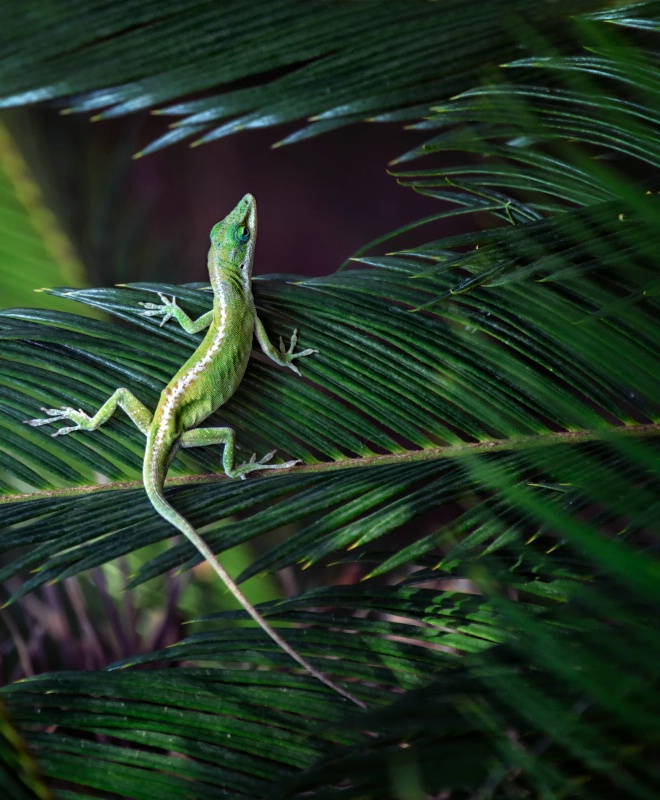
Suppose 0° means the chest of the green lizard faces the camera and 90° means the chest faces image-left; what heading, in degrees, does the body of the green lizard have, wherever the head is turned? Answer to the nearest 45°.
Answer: approximately 180°
